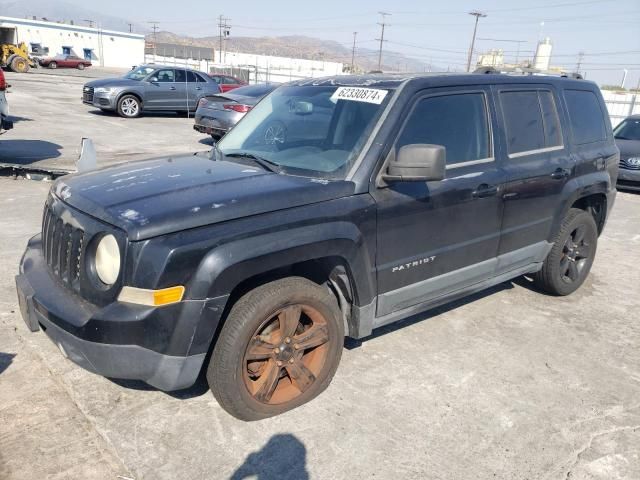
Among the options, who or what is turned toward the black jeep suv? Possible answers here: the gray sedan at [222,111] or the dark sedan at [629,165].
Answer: the dark sedan at [629,165]

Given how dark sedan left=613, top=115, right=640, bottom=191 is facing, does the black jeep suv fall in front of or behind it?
in front

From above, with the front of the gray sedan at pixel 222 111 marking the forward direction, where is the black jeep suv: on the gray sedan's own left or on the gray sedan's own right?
on the gray sedan's own right

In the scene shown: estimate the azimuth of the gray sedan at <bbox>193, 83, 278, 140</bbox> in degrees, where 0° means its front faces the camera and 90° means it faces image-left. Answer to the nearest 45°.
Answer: approximately 225°

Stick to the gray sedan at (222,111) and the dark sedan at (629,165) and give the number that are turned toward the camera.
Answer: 1

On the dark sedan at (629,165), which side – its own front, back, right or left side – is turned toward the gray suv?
right

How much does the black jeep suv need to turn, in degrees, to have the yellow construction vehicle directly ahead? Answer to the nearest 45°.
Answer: approximately 90° to its right

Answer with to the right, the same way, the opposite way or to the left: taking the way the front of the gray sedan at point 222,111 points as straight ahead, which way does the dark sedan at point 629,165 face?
the opposite way

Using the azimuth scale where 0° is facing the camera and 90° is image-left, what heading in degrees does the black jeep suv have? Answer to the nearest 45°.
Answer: approximately 45°

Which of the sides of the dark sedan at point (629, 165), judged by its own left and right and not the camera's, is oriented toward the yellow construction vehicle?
right

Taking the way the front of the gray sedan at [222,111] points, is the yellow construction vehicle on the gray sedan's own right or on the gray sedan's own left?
on the gray sedan's own left
